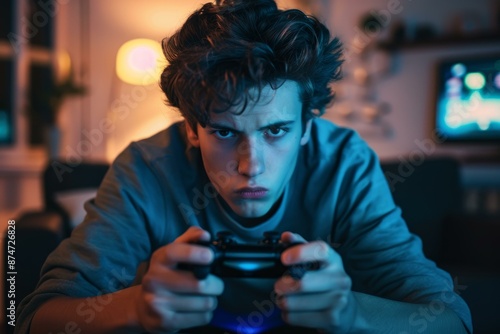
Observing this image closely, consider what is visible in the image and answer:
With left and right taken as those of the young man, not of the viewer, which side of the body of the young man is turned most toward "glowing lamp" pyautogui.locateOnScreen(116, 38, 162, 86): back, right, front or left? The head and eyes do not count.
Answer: back

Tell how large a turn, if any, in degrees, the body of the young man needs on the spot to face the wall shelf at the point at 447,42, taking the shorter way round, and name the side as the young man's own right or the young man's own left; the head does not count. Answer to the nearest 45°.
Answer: approximately 135° to the young man's own left

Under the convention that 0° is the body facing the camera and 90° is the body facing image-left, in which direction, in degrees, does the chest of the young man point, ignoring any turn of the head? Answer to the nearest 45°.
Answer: approximately 0°

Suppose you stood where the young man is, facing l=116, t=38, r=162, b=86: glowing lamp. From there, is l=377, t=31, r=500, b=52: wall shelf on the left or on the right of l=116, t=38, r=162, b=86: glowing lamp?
right

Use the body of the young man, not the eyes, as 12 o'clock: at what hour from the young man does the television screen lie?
The television screen is roughly at 7 o'clock from the young man.
